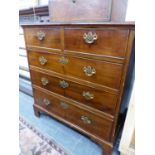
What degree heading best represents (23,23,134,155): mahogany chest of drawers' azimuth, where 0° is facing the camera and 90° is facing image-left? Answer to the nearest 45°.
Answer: approximately 45°
